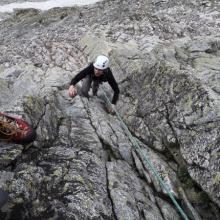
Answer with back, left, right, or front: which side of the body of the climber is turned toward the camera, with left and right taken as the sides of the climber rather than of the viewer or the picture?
front
